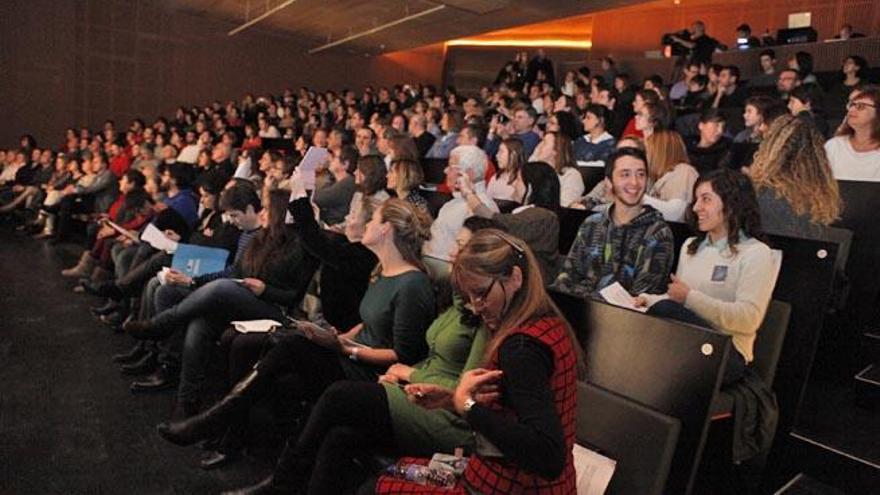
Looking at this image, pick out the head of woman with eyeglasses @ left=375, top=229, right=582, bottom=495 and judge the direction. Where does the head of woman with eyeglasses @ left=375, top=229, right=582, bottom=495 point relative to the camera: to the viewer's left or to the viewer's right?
to the viewer's left

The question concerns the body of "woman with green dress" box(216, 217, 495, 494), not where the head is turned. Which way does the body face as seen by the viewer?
to the viewer's left

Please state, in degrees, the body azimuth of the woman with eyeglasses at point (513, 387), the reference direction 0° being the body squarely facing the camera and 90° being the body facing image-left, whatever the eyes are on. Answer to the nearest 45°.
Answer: approximately 90°

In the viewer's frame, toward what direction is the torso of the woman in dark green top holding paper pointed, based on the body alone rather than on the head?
to the viewer's left

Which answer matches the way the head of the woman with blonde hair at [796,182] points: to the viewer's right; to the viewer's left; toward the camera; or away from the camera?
away from the camera

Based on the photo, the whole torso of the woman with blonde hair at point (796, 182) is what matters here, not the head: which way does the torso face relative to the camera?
away from the camera

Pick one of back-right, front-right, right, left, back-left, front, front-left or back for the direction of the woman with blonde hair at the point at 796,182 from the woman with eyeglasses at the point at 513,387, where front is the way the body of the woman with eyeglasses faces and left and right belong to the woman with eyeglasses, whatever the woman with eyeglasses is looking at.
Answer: back-right

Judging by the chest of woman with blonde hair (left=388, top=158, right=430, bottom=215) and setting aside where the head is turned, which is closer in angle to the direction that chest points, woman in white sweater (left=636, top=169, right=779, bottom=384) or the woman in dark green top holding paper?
the woman in dark green top holding paper

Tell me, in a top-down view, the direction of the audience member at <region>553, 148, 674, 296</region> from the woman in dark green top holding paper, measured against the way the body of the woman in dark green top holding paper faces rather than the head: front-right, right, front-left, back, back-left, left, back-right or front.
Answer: back

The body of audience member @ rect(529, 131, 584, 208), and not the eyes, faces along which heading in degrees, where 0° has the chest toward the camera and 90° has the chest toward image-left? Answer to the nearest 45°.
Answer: approximately 90°

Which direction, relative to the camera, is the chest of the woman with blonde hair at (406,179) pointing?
to the viewer's left

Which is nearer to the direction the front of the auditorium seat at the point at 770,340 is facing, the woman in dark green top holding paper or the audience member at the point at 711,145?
the woman in dark green top holding paper

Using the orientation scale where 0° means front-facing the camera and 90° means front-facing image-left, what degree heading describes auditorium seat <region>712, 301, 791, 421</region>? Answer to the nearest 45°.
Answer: approximately 90°

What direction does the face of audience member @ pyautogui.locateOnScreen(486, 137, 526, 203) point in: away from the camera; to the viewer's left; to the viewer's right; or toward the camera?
to the viewer's left

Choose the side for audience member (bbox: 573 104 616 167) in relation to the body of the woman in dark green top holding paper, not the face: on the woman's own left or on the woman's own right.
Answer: on the woman's own right

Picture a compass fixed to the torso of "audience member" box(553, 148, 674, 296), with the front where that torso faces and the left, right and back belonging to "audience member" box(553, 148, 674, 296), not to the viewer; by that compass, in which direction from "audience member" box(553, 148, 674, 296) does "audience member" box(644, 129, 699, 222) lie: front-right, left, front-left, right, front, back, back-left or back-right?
back
